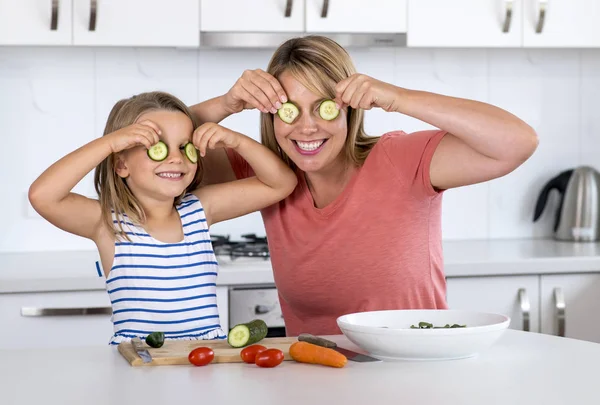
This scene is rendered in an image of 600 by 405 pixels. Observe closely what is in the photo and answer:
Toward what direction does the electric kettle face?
to the viewer's right

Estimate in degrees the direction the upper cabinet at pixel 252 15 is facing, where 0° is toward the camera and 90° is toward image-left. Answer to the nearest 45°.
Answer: approximately 0°

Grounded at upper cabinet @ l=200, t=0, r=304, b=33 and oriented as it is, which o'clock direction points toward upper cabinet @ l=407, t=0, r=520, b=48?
upper cabinet @ l=407, t=0, r=520, b=48 is roughly at 9 o'clock from upper cabinet @ l=200, t=0, r=304, b=33.

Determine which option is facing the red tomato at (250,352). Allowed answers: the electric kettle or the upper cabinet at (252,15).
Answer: the upper cabinet

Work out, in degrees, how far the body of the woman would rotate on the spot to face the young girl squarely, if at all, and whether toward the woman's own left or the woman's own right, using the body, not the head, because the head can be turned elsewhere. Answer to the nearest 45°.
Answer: approximately 45° to the woman's own right

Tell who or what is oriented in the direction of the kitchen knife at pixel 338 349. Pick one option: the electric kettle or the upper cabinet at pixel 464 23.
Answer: the upper cabinet
